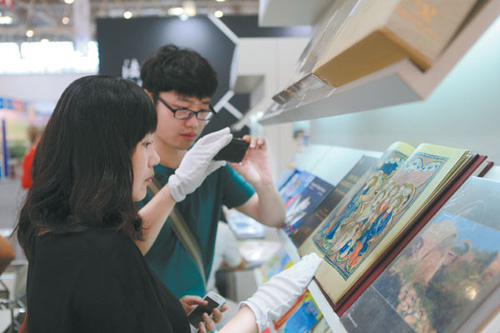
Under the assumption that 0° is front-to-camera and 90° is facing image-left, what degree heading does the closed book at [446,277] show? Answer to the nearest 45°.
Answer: approximately 45°

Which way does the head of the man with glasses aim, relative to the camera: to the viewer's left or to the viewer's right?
to the viewer's right

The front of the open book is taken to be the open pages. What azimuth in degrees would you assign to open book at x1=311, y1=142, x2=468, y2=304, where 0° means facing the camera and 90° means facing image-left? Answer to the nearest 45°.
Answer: approximately 45°

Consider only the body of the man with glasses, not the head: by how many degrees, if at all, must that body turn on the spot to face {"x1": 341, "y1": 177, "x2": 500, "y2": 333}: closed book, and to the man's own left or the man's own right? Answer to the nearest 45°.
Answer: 0° — they already face it
